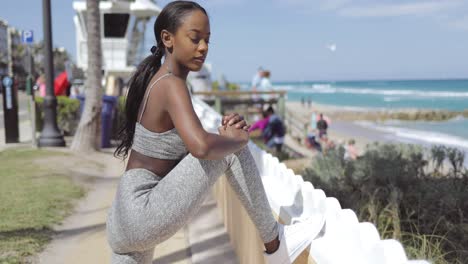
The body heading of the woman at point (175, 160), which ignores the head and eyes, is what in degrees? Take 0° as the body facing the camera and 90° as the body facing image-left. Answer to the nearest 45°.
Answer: approximately 270°

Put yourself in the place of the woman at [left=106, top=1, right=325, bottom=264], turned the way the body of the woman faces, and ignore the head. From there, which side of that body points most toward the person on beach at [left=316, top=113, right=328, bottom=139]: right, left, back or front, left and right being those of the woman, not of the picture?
left

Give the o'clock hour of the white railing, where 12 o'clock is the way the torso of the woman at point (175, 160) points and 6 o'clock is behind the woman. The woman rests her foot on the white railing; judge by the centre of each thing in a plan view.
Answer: The white railing is roughly at 12 o'clock from the woman.

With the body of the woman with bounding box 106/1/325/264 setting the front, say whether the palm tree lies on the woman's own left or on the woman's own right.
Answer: on the woman's own left

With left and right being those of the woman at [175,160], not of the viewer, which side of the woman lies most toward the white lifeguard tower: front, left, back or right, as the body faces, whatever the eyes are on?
left

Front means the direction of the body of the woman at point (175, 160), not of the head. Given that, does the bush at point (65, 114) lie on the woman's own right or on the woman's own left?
on the woman's own left

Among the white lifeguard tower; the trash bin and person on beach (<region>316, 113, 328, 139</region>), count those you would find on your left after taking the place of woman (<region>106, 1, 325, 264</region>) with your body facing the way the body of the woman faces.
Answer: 3
